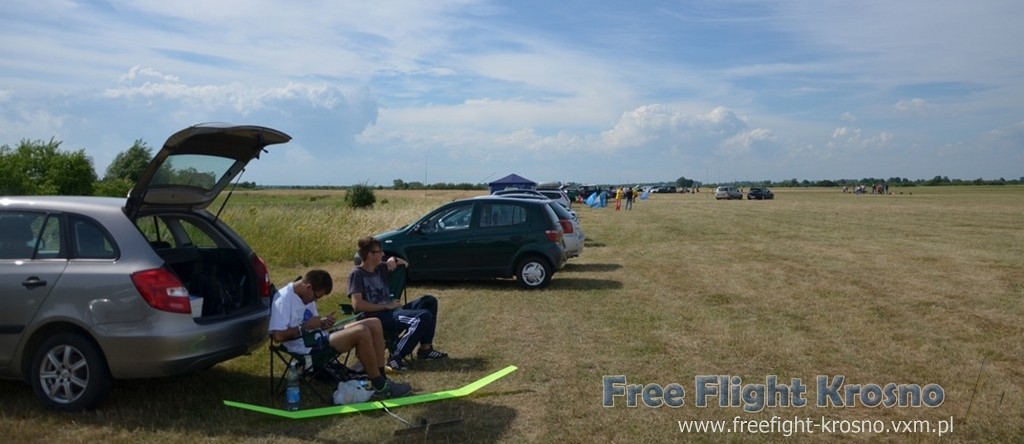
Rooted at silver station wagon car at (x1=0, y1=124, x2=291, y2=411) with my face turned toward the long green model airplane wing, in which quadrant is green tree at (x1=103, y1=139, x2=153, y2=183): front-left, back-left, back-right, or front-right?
back-left

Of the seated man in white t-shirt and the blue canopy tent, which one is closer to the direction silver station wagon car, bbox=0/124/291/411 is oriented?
the blue canopy tent

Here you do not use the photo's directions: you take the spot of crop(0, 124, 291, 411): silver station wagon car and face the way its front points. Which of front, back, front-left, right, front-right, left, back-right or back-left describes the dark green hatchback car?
right

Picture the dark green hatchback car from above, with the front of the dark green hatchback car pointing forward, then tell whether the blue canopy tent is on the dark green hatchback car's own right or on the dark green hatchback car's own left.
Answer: on the dark green hatchback car's own right

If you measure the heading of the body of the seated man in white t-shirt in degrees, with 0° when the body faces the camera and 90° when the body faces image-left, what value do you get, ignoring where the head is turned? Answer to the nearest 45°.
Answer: approximately 270°

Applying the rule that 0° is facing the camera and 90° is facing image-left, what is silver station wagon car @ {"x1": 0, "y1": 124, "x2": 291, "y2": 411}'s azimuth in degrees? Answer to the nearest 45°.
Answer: approximately 135°

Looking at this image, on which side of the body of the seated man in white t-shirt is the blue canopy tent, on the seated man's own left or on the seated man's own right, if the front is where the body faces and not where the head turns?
on the seated man's own left

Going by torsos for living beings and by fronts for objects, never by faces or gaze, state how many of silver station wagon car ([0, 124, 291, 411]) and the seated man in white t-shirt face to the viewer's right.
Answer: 1

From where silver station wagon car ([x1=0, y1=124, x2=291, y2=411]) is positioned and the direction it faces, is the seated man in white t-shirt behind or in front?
behind

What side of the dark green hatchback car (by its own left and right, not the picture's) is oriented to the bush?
right

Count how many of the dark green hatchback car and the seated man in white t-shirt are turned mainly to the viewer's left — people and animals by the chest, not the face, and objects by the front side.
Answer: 1

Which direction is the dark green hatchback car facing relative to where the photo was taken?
to the viewer's left

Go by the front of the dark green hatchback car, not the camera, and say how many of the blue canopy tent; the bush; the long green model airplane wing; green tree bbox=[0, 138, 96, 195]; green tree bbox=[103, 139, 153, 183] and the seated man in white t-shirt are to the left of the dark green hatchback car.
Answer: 2
